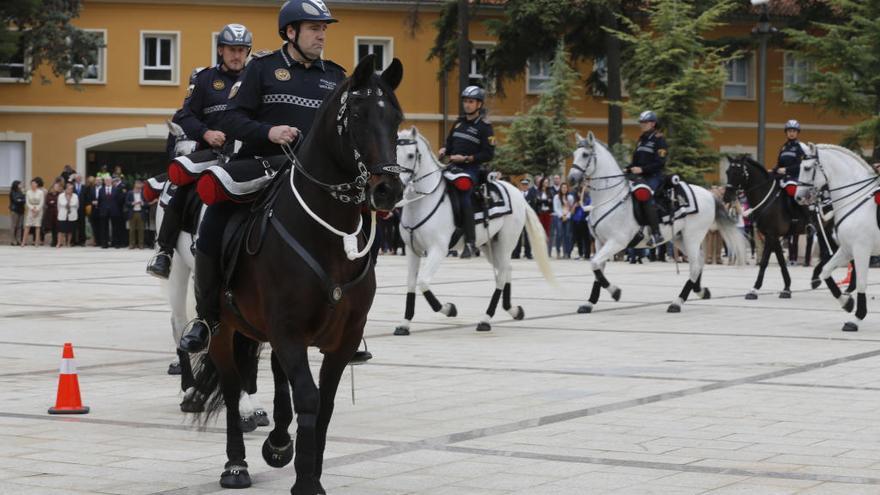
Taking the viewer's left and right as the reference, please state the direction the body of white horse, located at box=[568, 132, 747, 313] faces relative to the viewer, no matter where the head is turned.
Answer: facing to the left of the viewer

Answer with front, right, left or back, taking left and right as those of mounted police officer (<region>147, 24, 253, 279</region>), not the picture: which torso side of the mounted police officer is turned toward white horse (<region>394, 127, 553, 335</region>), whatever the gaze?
left

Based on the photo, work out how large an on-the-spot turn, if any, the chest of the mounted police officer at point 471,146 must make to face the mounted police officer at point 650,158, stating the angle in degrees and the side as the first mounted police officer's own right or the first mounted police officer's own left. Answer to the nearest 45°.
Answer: approximately 180°

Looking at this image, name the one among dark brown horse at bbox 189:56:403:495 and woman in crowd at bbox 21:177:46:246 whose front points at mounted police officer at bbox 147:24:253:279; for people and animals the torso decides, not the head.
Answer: the woman in crowd

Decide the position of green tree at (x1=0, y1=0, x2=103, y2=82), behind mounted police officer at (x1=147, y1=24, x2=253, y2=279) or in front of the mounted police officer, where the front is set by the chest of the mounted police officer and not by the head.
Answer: behind
